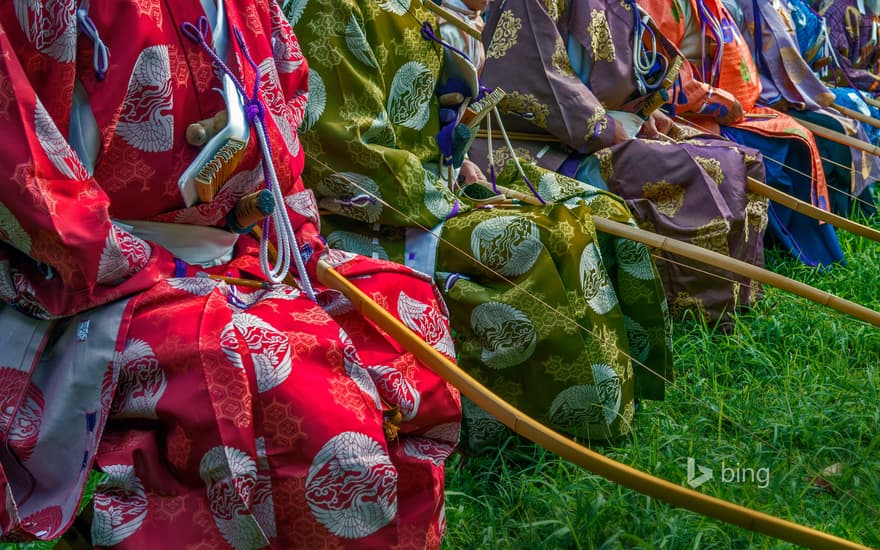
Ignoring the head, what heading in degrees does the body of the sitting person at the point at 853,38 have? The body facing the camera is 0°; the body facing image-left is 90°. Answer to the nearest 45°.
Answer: approximately 315°

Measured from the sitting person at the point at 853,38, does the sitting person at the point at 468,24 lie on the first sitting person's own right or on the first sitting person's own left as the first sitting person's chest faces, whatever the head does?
on the first sitting person's own right
